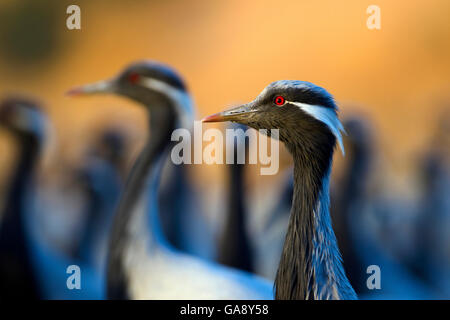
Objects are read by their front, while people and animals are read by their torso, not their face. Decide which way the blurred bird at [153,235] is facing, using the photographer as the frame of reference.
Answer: facing to the left of the viewer

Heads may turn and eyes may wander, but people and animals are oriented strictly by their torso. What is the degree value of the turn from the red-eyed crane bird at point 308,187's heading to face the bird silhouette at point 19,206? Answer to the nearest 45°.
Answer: approximately 45° to its right

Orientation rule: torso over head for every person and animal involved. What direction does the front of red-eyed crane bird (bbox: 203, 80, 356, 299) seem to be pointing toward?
to the viewer's left

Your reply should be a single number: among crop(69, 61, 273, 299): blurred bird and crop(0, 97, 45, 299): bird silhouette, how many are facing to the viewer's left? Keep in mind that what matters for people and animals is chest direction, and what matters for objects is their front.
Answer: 2

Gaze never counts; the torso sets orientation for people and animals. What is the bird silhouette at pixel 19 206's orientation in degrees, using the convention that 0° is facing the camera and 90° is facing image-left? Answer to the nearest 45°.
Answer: approximately 90°

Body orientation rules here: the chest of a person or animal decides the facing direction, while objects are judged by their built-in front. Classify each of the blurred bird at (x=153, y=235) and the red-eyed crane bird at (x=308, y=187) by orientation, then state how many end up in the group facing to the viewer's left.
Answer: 2
